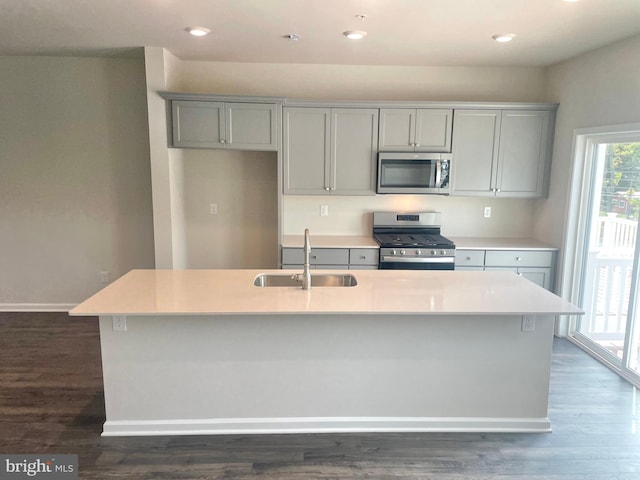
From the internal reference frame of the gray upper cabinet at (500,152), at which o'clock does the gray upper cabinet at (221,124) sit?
the gray upper cabinet at (221,124) is roughly at 2 o'clock from the gray upper cabinet at (500,152).

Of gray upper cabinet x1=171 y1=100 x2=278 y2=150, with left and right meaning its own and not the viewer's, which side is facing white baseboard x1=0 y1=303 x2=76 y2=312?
right

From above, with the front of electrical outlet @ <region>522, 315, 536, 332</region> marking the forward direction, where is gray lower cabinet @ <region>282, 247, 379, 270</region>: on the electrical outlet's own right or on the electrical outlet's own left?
on the electrical outlet's own right

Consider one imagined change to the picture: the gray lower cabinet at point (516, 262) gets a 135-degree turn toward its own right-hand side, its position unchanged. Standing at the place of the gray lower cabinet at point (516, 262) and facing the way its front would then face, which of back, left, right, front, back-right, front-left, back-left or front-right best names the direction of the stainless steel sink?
left

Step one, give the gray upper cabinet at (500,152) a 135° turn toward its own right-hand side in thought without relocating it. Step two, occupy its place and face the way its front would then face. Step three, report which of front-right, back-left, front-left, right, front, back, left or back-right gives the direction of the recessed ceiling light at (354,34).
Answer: left

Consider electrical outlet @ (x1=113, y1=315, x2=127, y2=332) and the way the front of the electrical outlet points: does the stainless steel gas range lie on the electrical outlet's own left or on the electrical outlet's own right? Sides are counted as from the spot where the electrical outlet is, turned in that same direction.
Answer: on the electrical outlet's own left

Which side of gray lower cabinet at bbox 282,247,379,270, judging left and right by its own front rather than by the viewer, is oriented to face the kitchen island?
front

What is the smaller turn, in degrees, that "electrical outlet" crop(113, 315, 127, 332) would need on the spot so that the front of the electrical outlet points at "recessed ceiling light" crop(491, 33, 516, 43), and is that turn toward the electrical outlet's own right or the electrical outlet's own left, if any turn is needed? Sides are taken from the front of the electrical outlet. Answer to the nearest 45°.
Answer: approximately 90° to the electrical outlet's own left

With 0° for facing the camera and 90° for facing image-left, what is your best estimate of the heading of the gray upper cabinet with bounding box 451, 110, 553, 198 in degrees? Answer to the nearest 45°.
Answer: approximately 0°

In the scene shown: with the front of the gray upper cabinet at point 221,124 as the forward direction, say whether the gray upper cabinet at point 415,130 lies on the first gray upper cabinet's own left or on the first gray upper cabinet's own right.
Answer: on the first gray upper cabinet's own left

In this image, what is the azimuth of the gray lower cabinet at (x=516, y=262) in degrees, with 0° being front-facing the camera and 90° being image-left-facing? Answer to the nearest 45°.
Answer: approximately 0°

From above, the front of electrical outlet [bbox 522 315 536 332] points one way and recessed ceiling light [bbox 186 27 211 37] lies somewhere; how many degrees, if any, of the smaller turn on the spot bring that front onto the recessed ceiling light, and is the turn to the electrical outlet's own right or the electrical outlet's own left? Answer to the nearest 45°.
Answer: approximately 90° to the electrical outlet's own right

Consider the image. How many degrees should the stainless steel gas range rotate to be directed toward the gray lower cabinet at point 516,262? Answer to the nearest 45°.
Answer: approximately 90° to its left
